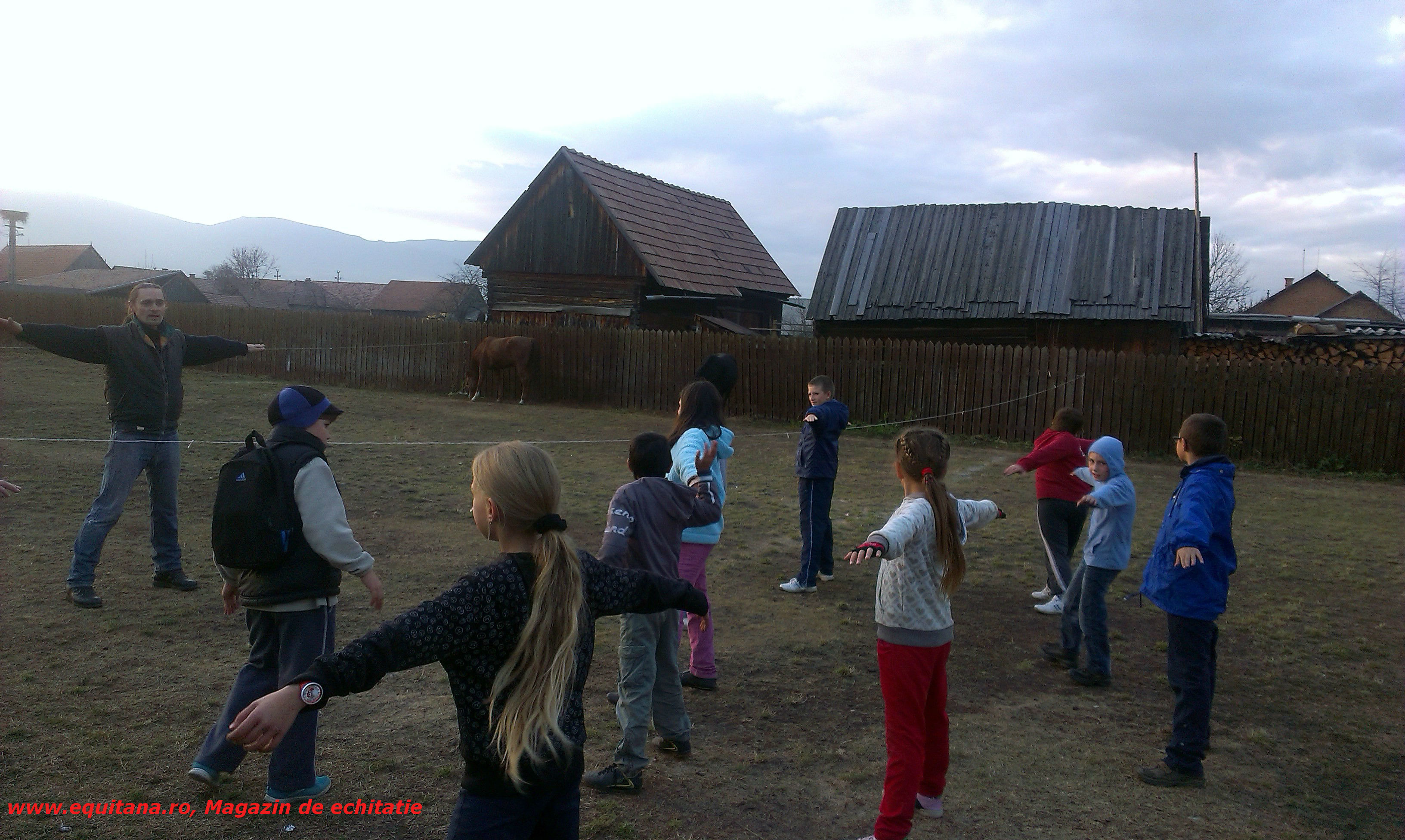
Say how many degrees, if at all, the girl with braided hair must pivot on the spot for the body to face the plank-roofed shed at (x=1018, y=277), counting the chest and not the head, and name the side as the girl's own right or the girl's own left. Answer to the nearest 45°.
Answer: approximately 45° to the girl's own right

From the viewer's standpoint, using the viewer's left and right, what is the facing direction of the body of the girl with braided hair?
facing away from the viewer and to the left of the viewer

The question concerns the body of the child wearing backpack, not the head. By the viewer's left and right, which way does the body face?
facing away from the viewer and to the right of the viewer

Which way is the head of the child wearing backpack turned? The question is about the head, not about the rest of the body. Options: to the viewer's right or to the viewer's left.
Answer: to the viewer's right

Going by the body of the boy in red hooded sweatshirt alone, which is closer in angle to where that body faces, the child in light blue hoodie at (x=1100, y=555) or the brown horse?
the brown horse

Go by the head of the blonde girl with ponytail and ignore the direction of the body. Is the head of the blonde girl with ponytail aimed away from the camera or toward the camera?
away from the camera

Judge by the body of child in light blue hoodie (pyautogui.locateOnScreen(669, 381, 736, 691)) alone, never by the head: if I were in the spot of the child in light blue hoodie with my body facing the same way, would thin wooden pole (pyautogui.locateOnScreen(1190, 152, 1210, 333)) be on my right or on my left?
on my right

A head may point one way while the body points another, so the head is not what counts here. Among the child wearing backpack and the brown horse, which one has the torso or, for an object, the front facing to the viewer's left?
the brown horse

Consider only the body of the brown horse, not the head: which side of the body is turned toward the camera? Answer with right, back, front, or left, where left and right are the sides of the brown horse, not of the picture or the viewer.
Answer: left

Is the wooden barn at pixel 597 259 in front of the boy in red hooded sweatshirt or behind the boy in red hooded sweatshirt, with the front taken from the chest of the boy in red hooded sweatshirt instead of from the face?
in front
